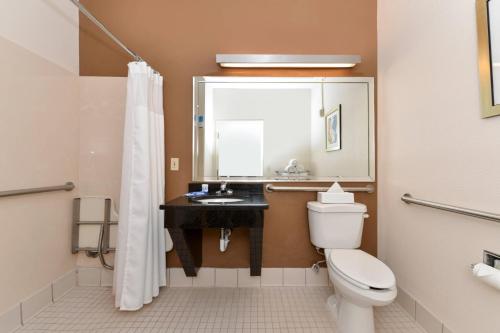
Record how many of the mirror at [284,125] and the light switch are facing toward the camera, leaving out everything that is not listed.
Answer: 2

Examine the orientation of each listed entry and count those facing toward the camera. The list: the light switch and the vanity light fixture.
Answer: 2

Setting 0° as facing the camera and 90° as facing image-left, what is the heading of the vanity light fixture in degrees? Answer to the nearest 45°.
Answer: approximately 0°

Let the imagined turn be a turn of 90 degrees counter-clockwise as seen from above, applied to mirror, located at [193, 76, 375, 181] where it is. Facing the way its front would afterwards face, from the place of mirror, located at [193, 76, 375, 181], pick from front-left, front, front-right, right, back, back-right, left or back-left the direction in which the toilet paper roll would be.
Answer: front-right

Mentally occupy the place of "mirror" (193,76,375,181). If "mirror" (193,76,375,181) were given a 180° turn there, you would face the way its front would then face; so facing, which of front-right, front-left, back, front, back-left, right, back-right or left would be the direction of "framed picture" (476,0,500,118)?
back-right

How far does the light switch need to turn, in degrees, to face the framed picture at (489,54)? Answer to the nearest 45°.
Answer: approximately 45° to its left

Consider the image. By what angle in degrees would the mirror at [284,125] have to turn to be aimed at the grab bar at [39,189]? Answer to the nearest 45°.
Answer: approximately 90° to its right
